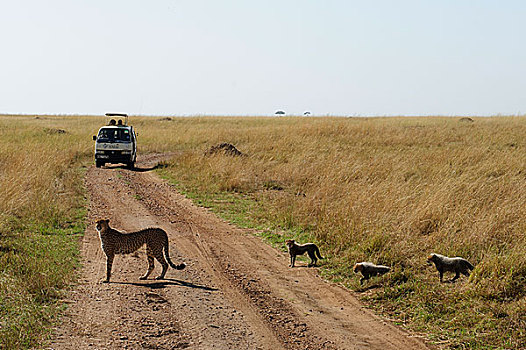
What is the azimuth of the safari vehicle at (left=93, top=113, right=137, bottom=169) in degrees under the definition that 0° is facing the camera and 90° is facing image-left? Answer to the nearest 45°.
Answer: approximately 0°
